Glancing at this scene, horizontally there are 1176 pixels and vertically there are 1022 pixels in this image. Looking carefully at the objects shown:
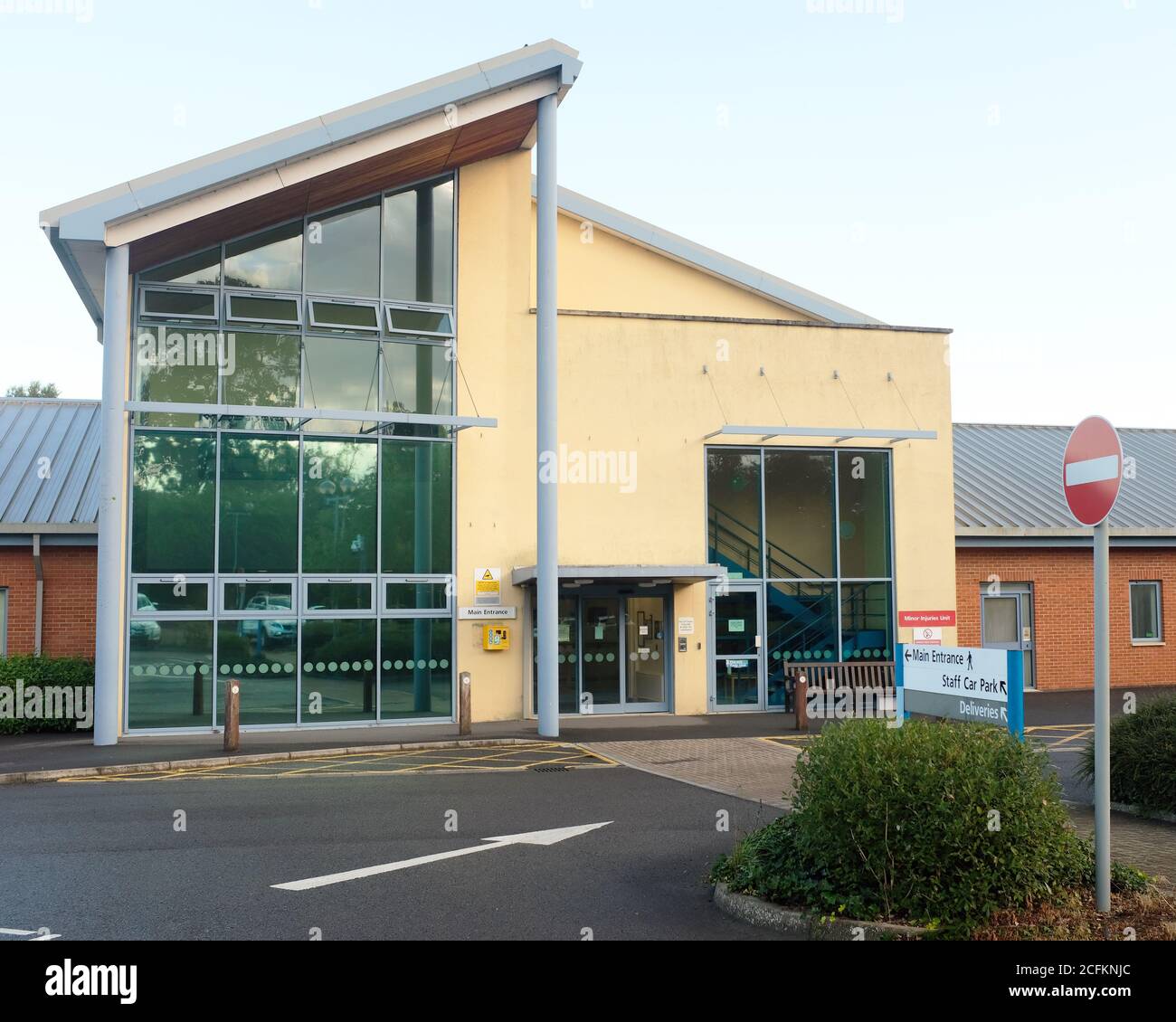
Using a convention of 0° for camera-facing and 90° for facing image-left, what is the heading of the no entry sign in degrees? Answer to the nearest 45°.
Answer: approximately 45°

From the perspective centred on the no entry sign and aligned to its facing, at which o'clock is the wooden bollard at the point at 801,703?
The wooden bollard is roughly at 4 o'clock from the no entry sign.

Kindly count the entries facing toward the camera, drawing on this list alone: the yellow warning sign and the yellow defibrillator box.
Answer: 2

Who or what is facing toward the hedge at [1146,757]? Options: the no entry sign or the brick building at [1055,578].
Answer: the brick building

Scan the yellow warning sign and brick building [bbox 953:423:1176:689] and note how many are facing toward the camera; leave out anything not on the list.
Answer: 2

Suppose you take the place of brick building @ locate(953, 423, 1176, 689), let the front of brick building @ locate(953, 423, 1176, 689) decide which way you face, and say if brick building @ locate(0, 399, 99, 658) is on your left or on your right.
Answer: on your right

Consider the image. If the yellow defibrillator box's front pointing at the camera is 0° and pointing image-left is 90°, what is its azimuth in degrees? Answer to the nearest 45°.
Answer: approximately 0°

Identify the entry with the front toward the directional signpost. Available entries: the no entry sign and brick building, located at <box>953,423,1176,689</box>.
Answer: the brick building

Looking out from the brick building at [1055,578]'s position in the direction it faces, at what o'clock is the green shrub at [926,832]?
The green shrub is roughly at 12 o'clock from the brick building.

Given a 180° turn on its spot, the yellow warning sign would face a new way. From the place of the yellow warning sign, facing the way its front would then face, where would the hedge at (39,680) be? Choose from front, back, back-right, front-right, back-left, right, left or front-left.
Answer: left
